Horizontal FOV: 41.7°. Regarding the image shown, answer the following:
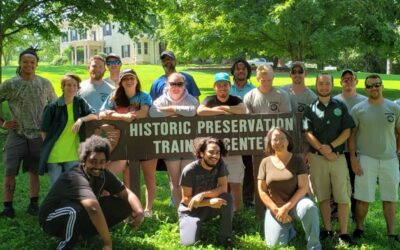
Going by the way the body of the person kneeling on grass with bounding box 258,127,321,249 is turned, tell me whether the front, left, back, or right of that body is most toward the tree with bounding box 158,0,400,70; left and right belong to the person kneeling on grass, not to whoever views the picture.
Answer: back

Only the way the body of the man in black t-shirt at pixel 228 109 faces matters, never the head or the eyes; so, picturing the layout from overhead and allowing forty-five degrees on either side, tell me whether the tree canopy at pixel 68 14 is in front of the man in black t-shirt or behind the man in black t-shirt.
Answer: behind

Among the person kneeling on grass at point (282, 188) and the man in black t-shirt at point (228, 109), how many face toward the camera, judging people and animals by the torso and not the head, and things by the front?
2

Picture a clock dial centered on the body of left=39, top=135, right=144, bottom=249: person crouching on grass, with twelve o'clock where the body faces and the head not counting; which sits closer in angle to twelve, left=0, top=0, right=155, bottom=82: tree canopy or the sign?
the sign

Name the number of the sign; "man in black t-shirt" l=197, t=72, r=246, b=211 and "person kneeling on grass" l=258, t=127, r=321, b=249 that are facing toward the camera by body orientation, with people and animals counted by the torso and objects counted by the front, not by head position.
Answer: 3

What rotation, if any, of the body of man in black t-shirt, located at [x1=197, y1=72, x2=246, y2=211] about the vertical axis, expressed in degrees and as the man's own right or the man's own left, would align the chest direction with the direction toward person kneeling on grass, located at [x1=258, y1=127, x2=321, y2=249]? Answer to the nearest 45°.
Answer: approximately 45° to the man's own left

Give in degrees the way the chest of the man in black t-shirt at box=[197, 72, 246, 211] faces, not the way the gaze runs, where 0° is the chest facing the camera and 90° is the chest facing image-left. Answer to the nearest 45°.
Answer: approximately 0°

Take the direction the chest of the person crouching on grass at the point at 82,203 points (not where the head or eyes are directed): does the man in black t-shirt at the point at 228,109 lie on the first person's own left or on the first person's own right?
on the first person's own left

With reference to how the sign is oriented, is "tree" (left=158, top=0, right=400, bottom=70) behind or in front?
behind

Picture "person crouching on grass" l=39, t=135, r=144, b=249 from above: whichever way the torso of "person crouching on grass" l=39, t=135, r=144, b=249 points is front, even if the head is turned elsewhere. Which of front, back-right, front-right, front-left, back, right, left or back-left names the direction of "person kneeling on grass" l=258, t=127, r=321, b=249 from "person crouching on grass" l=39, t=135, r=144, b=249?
front-left
